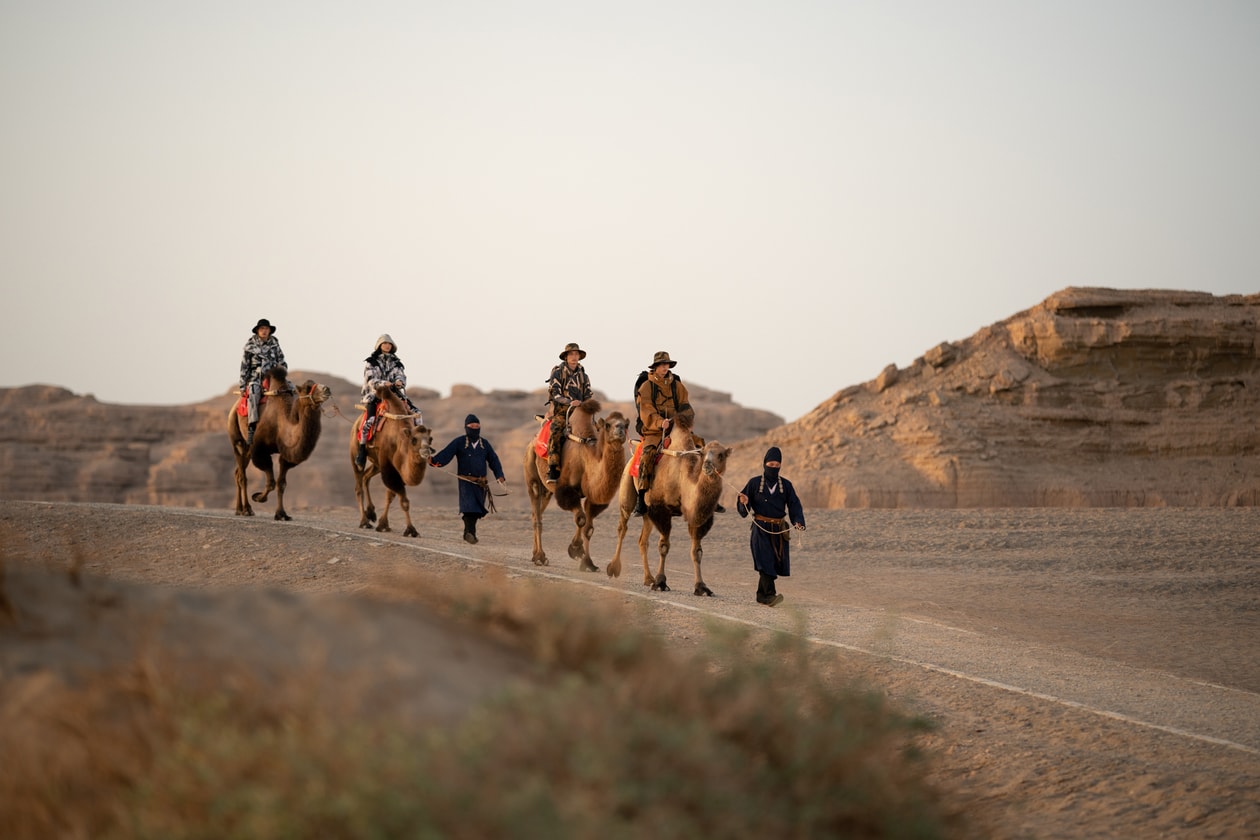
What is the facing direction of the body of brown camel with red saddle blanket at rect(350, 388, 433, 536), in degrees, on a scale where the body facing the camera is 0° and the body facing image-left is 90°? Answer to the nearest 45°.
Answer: approximately 315°

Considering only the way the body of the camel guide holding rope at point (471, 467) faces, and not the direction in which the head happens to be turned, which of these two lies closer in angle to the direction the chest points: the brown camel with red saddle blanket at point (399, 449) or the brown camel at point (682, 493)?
the brown camel at point (682, 493)

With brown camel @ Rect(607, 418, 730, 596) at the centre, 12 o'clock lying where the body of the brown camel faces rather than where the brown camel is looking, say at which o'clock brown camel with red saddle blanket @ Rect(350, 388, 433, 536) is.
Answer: The brown camel with red saddle blanket is roughly at 6 o'clock from the brown camel.

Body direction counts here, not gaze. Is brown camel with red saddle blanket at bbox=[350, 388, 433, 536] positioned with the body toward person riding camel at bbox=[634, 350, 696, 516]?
yes

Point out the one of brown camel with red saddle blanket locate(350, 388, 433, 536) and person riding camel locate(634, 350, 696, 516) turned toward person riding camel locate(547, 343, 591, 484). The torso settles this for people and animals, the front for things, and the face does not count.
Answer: the brown camel with red saddle blanket

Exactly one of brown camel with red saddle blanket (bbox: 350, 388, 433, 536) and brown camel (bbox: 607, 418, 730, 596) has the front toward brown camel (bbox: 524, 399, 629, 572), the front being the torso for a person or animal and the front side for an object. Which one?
the brown camel with red saddle blanket

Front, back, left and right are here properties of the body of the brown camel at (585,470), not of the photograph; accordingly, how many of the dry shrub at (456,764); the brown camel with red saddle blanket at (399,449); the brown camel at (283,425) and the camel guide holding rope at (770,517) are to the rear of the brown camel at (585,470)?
2

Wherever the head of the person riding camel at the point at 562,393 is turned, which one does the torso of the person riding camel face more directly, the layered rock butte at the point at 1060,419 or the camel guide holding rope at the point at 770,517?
the camel guide holding rope

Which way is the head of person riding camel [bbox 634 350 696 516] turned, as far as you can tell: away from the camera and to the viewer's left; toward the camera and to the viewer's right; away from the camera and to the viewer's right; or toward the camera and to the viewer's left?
toward the camera and to the viewer's right

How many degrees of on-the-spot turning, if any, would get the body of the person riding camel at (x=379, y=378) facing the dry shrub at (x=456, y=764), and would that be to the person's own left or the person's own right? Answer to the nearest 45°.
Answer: approximately 45° to the person's own right

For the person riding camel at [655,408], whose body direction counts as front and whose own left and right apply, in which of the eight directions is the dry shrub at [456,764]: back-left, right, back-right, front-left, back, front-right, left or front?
front-right

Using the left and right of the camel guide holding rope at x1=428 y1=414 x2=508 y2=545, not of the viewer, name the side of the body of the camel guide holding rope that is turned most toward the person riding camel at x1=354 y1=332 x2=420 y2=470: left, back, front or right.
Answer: right

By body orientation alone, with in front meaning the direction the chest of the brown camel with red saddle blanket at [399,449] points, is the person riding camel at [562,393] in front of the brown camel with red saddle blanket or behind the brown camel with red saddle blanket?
in front

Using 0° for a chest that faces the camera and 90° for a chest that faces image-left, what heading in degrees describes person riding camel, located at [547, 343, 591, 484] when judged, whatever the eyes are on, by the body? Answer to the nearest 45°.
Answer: approximately 315°

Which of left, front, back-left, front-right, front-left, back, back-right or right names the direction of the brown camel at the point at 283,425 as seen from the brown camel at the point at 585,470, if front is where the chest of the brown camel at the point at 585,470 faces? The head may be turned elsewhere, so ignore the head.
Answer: back
